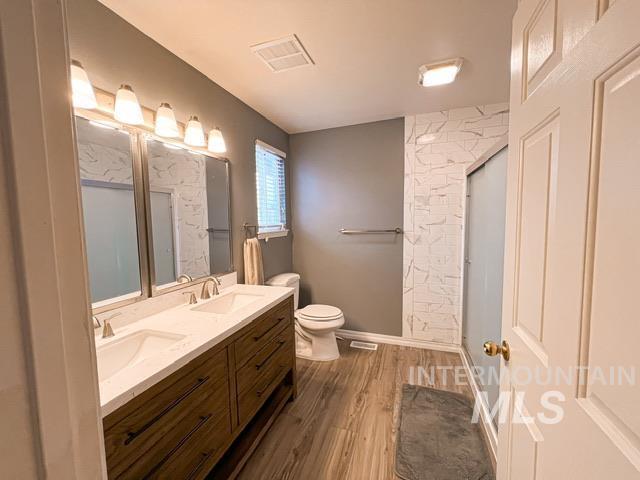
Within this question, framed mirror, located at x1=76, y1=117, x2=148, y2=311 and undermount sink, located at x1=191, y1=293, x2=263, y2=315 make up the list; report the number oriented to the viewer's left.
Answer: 0

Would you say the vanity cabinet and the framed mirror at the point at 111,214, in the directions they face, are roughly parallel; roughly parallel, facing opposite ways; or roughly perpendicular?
roughly parallel

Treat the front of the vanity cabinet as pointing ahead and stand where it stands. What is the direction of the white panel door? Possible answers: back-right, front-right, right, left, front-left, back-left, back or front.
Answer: front

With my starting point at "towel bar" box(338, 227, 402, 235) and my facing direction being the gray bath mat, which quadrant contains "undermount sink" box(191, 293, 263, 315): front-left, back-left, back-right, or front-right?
front-right

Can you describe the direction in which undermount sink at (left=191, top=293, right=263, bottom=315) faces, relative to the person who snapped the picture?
facing the viewer and to the right of the viewer

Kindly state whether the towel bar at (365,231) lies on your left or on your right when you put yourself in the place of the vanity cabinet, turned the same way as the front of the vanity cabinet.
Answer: on your left

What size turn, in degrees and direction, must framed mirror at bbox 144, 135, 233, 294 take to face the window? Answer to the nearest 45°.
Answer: approximately 90° to its left

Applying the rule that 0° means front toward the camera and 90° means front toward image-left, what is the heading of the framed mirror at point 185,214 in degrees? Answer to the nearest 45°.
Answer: approximately 315°

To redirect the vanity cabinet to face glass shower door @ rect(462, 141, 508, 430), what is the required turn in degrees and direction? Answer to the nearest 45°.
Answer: approximately 45° to its left
